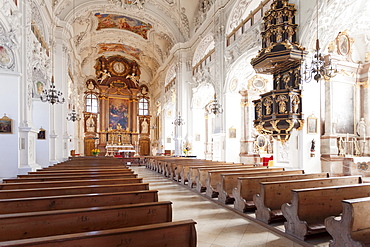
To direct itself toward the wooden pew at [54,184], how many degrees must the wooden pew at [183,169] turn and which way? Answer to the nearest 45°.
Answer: approximately 135° to its left

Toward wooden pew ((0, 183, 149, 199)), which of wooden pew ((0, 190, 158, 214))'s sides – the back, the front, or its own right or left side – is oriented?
front

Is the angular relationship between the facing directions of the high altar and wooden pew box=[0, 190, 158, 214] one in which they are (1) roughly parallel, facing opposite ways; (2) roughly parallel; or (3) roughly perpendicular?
roughly parallel, facing opposite ways

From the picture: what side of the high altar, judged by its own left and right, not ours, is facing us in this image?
front

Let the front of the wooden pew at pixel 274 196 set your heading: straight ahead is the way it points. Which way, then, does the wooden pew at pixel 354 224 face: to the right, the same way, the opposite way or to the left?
the same way

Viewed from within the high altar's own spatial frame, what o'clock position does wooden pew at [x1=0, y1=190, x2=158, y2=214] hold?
The wooden pew is roughly at 12 o'clock from the high altar.

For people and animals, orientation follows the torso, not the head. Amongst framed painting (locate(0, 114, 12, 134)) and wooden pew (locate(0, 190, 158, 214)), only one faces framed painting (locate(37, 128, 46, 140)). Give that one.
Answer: the wooden pew

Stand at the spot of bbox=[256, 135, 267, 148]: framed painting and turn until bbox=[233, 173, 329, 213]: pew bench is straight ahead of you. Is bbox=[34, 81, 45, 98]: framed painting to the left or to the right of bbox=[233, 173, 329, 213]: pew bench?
right

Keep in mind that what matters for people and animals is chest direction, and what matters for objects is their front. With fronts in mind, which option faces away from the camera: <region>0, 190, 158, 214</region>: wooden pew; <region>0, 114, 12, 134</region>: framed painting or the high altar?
the wooden pew

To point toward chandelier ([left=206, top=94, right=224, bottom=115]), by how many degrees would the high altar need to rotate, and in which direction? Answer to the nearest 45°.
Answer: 0° — it already faces it

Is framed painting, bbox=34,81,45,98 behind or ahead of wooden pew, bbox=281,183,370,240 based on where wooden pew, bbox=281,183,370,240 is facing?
ahead

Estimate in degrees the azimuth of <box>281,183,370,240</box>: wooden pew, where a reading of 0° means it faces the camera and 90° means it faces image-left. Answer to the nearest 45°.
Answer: approximately 135°
